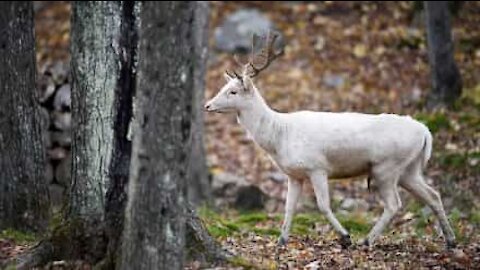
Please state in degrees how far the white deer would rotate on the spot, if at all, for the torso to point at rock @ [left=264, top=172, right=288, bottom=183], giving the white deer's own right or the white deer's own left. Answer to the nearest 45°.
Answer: approximately 90° to the white deer's own right

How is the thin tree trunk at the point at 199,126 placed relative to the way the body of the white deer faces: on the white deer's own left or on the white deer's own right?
on the white deer's own right

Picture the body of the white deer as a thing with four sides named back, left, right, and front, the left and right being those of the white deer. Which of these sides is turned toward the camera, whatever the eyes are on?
left

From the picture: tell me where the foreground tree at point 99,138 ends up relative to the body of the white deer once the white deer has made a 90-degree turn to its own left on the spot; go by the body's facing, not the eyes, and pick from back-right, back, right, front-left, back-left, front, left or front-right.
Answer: front-right

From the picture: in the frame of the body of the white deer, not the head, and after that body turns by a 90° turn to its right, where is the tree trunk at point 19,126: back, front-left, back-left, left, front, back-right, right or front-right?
left

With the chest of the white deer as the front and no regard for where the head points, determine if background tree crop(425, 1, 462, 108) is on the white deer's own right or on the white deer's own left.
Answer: on the white deer's own right

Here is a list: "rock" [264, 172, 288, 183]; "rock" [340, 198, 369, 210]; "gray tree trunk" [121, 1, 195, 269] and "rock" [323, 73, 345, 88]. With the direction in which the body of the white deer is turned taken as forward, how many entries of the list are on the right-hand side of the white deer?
3

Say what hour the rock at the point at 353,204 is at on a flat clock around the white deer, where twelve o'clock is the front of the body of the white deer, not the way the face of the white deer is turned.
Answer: The rock is roughly at 3 o'clock from the white deer.

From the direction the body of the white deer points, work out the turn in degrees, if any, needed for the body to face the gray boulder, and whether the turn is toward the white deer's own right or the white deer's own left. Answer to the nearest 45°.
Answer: approximately 90° to the white deer's own right

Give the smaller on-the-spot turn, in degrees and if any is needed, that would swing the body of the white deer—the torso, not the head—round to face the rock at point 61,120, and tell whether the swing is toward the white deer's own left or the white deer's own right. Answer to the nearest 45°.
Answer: approximately 45° to the white deer's own right

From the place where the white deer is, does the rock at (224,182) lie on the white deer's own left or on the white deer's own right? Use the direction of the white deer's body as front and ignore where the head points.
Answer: on the white deer's own right

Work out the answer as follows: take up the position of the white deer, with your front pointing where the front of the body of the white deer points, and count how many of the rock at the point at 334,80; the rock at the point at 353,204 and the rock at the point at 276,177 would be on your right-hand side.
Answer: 3
